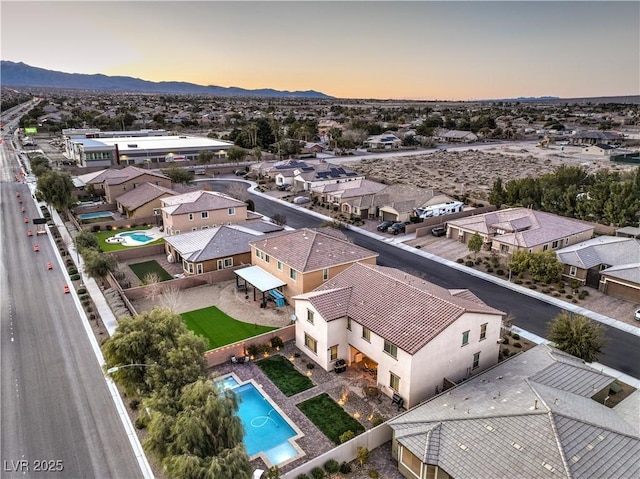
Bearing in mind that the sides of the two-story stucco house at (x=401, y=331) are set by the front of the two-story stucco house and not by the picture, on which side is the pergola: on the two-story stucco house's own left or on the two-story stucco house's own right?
on the two-story stucco house's own left

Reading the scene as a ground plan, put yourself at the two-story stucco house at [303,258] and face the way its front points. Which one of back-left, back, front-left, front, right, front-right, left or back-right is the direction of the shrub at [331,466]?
back-right

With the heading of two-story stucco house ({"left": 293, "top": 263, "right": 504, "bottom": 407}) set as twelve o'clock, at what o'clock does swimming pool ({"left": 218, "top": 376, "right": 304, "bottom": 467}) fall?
The swimming pool is roughly at 6 o'clock from the two-story stucco house.

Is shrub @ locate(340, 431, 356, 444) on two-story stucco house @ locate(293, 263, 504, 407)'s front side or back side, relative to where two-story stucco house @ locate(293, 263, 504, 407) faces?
on the back side

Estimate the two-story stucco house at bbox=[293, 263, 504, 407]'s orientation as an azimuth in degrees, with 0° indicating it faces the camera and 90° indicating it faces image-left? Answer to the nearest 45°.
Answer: approximately 225°

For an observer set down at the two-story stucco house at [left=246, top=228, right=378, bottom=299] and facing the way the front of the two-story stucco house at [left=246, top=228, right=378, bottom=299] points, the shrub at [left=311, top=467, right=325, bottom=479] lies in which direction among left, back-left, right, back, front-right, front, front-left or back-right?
back-right

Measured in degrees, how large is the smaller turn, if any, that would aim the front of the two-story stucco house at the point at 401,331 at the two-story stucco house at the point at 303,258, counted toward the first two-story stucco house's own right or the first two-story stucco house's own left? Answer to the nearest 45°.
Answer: approximately 90° to the first two-story stucco house's own left

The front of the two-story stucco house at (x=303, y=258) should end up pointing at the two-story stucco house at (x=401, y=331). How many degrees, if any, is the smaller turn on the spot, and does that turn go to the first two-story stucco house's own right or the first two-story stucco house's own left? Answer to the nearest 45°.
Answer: approximately 90° to the first two-story stucco house's own right

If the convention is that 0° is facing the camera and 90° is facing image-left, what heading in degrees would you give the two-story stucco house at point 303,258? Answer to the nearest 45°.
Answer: approximately 225°

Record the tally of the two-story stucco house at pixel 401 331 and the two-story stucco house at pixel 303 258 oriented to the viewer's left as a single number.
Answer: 0
